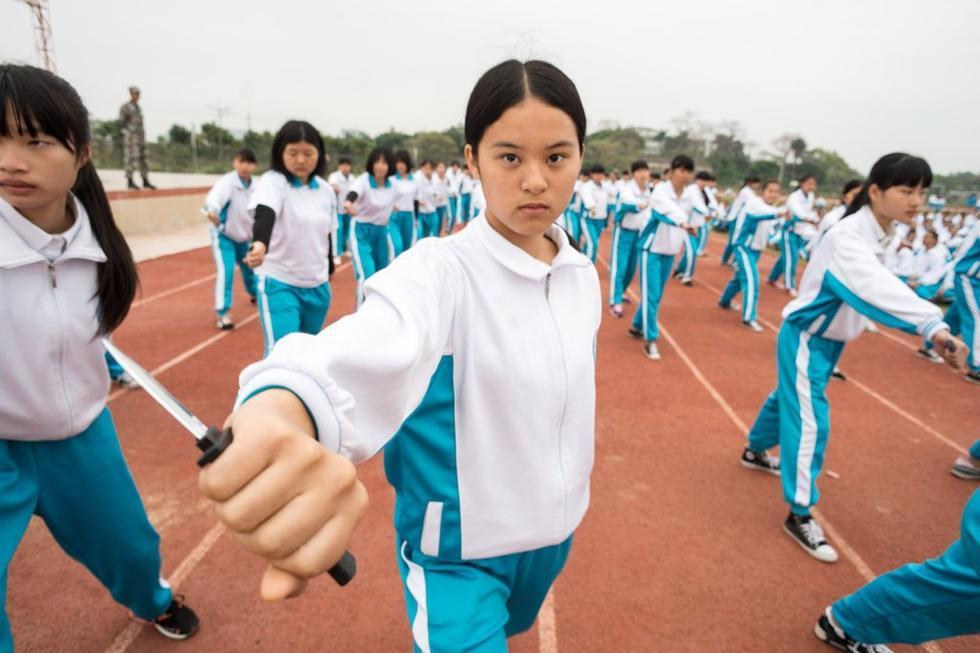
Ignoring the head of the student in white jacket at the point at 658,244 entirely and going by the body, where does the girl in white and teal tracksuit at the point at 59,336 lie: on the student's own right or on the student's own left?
on the student's own right

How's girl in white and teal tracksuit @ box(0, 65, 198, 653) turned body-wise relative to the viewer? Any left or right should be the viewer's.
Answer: facing the viewer

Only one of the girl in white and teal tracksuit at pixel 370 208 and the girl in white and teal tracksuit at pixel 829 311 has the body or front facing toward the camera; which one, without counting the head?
the girl in white and teal tracksuit at pixel 370 208

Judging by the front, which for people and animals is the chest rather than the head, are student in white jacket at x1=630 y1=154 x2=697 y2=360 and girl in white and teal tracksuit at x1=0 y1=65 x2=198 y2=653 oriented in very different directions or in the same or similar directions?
same or similar directions

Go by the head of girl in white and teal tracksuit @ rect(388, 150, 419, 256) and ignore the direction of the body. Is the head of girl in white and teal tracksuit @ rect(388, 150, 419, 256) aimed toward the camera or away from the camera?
toward the camera

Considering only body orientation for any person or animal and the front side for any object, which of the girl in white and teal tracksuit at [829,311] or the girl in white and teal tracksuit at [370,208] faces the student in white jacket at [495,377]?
the girl in white and teal tracksuit at [370,208]

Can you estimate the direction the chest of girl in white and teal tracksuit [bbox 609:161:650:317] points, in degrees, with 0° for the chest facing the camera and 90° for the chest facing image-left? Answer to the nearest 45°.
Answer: approximately 315°

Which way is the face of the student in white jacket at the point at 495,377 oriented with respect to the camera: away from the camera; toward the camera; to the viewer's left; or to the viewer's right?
toward the camera

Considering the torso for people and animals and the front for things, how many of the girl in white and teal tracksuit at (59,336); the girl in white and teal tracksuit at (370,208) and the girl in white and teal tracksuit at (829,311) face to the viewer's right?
1

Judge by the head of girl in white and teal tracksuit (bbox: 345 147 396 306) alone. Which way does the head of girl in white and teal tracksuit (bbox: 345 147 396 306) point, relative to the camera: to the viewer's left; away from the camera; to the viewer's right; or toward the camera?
toward the camera

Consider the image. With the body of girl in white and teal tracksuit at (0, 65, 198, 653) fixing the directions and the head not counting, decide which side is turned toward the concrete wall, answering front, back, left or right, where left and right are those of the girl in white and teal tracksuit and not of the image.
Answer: back

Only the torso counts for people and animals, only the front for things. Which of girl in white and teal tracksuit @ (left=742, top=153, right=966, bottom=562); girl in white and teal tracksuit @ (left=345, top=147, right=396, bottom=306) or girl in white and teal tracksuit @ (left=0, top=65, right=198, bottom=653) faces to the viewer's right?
girl in white and teal tracksuit @ (left=742, top=153, right=966, bottom=562)

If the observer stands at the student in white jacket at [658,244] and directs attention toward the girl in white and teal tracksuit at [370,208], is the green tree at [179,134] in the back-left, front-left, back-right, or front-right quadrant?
front-right

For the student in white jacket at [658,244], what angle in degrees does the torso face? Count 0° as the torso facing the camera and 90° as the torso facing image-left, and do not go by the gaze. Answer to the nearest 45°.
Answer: approximately 315°

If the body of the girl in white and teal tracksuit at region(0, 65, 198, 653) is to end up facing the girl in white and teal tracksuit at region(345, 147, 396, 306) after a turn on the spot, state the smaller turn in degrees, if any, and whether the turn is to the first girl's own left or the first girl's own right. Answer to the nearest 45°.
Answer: approximately 135° to the first girl's own left

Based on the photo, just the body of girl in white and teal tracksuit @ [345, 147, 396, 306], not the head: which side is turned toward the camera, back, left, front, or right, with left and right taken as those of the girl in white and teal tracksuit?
front

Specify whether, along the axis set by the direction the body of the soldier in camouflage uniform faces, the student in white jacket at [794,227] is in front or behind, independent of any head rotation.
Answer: in front
